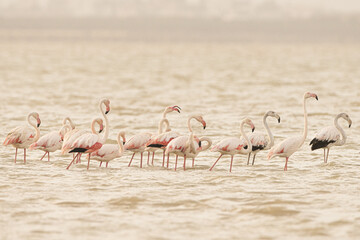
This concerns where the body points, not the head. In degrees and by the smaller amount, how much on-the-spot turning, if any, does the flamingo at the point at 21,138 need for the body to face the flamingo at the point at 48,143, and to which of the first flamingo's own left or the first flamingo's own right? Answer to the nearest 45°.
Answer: approximately 45° to the first flamingo's own right

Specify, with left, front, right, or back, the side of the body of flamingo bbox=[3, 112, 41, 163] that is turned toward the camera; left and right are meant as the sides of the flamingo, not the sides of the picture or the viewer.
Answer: right

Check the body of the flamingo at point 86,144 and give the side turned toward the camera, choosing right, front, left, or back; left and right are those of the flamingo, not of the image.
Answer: right

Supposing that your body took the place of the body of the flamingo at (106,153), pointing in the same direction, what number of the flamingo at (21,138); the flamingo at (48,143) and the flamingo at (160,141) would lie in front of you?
1

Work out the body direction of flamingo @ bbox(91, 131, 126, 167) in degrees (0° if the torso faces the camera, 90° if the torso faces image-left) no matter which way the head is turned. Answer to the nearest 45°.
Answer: approximately 270°

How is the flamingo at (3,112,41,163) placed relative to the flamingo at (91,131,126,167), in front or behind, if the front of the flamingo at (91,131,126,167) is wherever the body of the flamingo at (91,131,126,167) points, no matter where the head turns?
behind

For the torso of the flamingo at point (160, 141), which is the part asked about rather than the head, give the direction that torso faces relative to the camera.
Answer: to the viewer's right

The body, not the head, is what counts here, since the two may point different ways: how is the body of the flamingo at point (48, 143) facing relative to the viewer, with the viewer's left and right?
facing to the right of the viewer
